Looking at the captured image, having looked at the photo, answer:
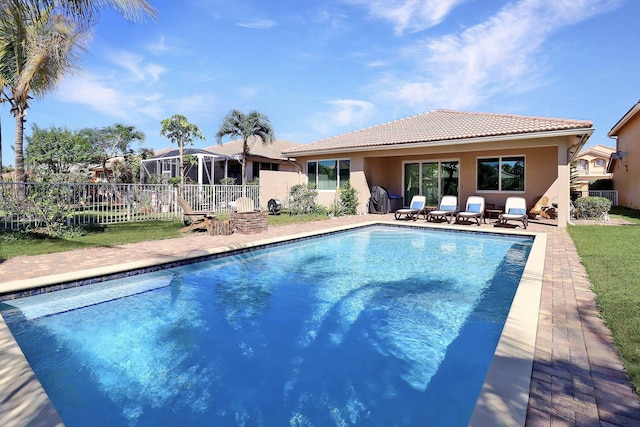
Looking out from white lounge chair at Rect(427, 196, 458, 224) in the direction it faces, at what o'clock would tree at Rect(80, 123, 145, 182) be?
The tree is roughly at 2 o'clock from the white lounge chair.

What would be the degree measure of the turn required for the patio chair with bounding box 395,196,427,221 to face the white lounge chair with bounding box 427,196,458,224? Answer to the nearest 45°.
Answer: approximately 135° to its left

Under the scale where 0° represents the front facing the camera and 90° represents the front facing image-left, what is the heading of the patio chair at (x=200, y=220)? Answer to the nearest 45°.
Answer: approximately 270°
